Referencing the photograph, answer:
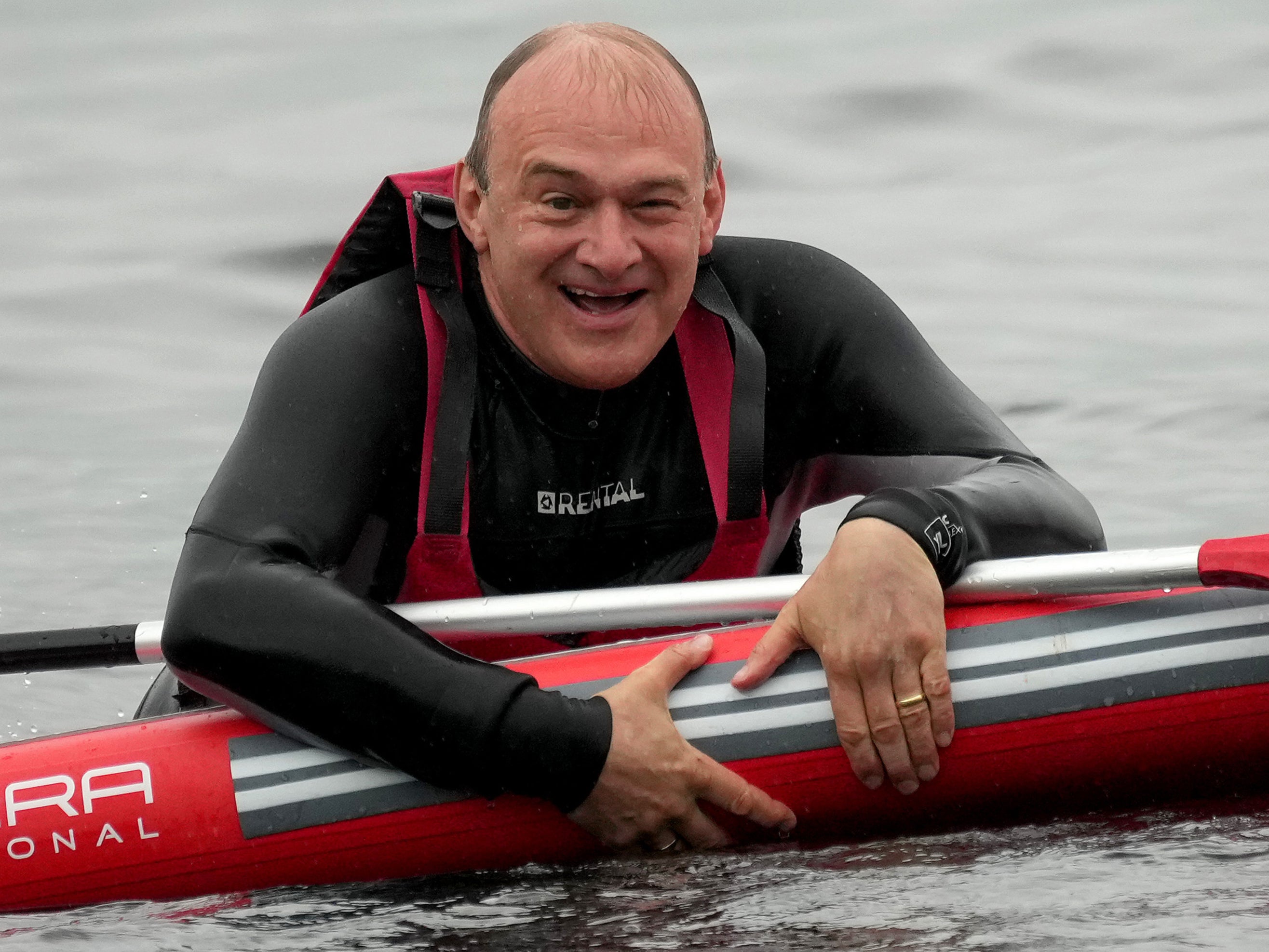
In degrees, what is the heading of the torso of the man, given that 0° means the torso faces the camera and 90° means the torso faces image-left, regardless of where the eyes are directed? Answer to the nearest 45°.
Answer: approximately 0°
